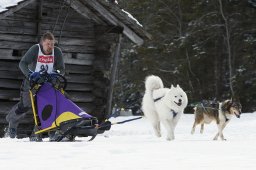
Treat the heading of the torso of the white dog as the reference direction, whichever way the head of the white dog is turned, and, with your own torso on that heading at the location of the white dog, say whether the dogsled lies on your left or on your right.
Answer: on your right

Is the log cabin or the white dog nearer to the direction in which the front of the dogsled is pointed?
the white dog

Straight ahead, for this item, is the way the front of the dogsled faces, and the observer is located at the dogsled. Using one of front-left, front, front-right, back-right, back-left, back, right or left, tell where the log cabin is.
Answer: back-left

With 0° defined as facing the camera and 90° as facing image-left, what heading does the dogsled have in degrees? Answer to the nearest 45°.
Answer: approximately 315°

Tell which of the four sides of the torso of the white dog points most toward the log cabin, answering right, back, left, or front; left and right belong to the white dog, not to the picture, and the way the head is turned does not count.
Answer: back

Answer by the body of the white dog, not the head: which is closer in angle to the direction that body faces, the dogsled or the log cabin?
the dogsled
